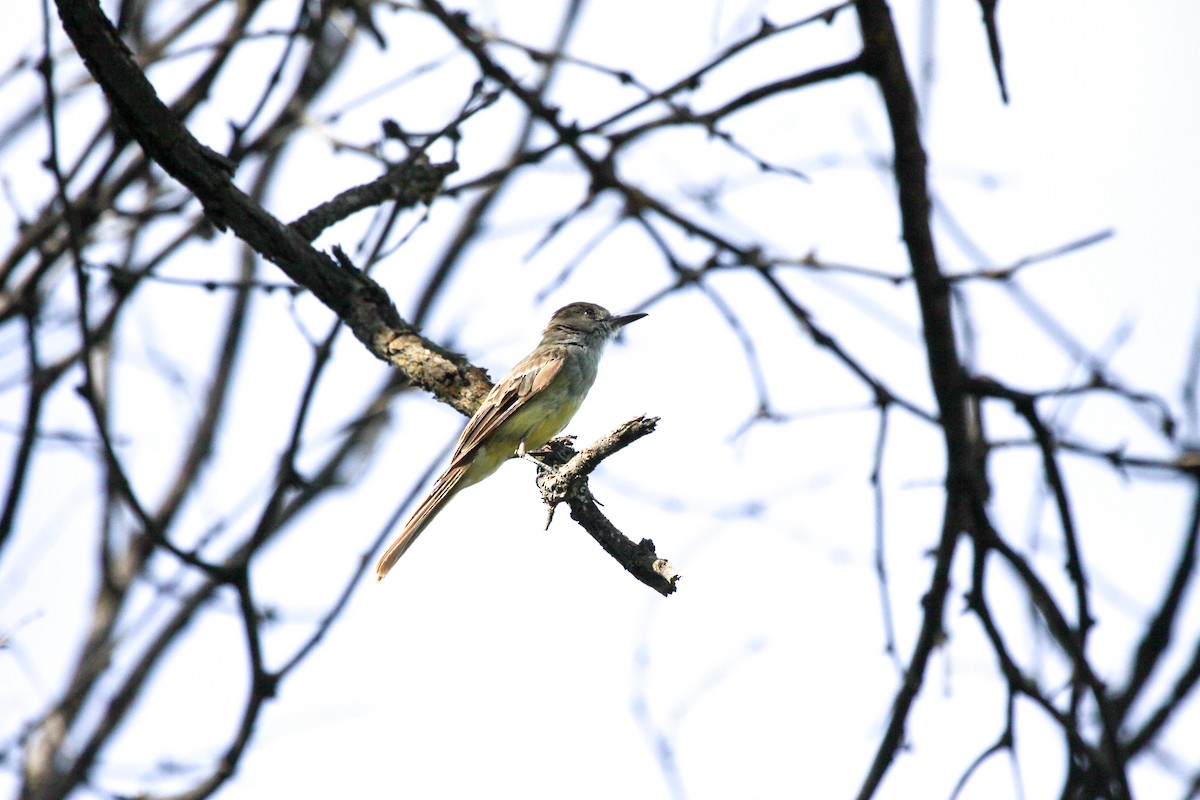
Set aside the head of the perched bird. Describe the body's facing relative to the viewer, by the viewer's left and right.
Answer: facing to the right of the viewer
